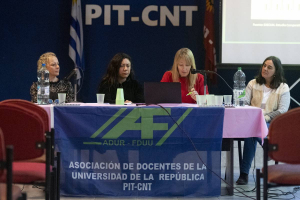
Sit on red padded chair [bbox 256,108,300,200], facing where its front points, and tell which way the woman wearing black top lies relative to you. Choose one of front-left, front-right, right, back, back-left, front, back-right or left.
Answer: front-left

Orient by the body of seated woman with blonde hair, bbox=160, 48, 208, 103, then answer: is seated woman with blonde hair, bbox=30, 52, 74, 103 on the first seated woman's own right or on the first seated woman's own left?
on the first seated woman's own right

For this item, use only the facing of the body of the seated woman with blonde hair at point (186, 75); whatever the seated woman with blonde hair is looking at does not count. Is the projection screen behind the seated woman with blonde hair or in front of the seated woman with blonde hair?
behind

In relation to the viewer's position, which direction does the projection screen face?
facing the viewer

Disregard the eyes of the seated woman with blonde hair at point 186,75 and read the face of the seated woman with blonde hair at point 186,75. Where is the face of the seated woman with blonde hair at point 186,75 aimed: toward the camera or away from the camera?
toward the camera

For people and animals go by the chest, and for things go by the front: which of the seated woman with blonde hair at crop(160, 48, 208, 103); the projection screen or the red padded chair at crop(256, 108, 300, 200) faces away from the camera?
the red padded chair

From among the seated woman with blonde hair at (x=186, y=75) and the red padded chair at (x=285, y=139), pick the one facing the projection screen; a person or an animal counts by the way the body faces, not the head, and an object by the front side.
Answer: the red padded chair

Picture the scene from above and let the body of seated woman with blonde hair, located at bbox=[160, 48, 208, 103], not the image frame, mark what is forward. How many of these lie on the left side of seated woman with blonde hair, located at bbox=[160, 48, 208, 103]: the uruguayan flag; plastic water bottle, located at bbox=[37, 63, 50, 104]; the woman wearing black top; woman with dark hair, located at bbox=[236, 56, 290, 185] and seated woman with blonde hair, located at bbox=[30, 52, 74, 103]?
1

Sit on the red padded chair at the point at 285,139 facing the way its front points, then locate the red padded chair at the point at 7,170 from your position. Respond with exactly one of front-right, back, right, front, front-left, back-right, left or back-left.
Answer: back-left

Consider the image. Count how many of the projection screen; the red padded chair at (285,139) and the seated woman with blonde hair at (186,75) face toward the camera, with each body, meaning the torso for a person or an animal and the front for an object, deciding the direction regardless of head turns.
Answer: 2

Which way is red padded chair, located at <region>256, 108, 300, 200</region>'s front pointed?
away from the camera

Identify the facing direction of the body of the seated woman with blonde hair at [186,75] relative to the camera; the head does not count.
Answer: toward the camera

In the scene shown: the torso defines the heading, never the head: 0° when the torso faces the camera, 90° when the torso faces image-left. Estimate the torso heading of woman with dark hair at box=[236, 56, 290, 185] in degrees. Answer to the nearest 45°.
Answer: approximately 45°

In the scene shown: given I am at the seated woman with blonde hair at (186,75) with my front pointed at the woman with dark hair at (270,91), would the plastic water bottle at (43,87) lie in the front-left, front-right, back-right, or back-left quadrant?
back-right

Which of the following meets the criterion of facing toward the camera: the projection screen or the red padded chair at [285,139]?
the projection screen

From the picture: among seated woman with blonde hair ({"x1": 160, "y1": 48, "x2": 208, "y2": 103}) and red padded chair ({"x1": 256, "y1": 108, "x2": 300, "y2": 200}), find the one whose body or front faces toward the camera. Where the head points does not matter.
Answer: the seated woman with blonde hair

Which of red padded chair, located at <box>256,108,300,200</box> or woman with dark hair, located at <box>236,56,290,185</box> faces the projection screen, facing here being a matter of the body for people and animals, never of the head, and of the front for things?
the red padded chair

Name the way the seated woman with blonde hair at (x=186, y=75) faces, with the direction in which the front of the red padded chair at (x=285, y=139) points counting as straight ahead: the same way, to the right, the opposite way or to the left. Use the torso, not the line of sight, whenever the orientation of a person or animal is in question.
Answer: the opposite way

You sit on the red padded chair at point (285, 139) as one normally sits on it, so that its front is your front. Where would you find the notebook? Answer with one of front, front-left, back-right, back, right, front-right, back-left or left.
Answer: front-left
